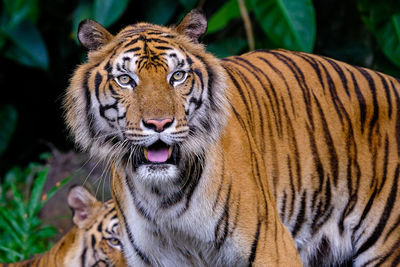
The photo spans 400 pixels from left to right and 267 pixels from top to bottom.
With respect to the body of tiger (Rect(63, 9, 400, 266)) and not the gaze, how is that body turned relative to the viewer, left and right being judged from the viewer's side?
facing the viewer and to the left of the viewer

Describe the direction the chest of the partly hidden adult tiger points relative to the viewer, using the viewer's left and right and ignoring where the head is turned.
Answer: facing the viewer and to the right of the viewer

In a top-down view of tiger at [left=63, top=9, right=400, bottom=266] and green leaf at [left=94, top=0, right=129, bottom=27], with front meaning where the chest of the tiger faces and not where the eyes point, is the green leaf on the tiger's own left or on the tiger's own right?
on the tiger's own right

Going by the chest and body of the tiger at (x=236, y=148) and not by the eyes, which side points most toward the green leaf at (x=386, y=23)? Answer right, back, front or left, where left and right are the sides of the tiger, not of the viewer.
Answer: back

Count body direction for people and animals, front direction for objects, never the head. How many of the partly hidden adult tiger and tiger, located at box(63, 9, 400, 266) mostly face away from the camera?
0
